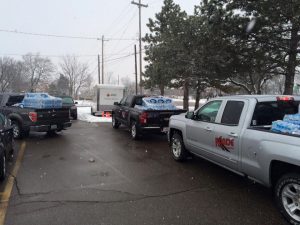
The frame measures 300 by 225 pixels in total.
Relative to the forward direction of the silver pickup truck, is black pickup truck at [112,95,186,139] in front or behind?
in front

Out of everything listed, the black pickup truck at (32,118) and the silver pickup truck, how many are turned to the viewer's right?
0

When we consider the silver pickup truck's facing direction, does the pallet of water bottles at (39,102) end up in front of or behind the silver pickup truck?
in front

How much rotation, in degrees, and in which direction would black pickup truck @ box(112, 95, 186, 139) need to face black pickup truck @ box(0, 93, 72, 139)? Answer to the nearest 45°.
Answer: approximately 45° to its left

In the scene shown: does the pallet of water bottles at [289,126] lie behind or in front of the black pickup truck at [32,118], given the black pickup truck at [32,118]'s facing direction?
behind

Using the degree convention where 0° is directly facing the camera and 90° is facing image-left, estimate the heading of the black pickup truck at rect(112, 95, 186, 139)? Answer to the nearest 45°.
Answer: approximately 135°

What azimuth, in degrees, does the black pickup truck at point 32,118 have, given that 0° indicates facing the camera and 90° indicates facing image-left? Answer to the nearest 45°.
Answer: approximately 135°

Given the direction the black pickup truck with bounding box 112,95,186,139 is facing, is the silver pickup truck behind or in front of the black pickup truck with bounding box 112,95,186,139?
behind

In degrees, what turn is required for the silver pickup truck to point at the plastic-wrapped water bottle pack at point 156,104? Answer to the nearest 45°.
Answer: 0° — it already faces it

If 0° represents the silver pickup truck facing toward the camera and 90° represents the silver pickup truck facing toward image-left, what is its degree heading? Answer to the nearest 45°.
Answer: approximately 135°
